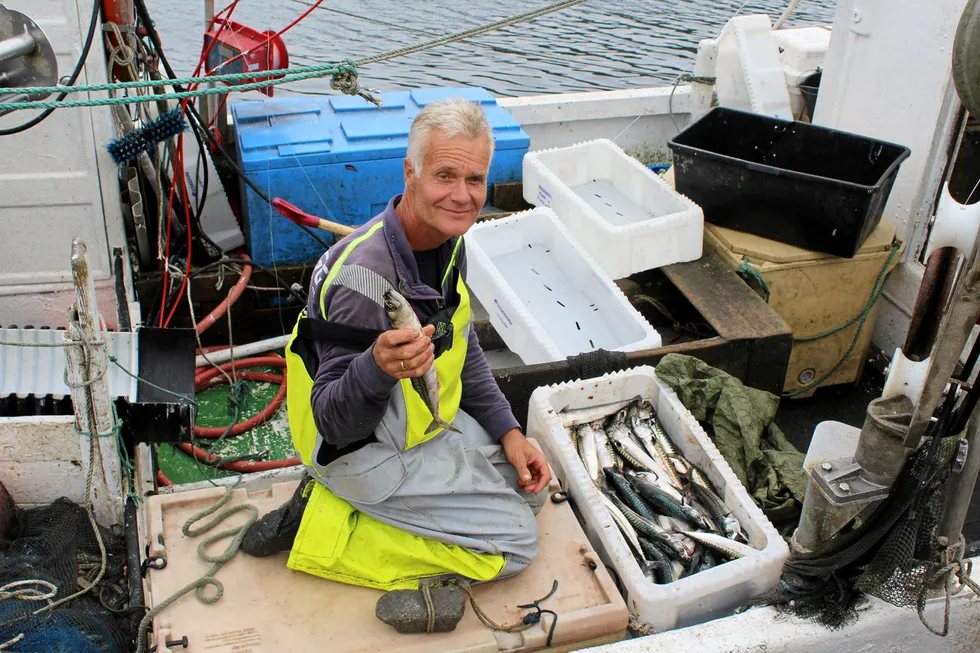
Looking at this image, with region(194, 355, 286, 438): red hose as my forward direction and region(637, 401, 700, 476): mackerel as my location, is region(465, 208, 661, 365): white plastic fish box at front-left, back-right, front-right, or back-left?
front-right

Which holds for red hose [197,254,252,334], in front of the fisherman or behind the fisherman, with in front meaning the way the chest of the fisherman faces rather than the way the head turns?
behind

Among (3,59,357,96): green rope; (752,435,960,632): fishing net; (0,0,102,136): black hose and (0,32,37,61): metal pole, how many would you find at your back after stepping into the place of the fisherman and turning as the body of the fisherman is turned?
3

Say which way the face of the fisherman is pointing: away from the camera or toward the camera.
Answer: toward the camera

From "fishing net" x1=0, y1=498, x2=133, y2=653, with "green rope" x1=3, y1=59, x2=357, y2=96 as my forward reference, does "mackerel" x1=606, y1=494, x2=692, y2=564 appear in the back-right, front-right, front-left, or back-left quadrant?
front-right

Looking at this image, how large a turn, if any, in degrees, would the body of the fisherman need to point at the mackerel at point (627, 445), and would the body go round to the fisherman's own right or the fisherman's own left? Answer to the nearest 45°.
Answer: approximately 90° to the fisherman's own left

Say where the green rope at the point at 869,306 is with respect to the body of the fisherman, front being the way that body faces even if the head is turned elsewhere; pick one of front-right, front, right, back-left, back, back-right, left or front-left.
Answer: left

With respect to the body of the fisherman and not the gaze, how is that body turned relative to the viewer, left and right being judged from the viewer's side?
facing the viewer and to the right of the viewer

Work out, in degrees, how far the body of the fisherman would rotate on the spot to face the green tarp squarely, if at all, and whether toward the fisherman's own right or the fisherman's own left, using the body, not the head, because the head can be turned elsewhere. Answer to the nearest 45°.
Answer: approximately 90° to the fisherman's own left

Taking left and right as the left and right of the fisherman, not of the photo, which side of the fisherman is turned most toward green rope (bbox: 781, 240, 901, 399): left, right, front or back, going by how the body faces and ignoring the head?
left

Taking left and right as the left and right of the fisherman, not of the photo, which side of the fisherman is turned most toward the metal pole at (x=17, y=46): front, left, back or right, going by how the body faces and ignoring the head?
back

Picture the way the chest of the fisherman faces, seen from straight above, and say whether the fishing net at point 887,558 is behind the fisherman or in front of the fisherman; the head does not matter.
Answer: in front

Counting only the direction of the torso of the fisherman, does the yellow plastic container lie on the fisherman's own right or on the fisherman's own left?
on the fisherman's own left

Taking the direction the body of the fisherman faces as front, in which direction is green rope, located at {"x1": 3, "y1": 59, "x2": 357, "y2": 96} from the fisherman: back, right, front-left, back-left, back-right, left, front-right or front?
back

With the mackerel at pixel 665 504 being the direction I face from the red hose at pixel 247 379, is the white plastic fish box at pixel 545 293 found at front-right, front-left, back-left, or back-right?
front-left

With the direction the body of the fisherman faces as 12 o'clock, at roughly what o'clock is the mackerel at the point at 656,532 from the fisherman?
The mackerel is roughly at 10 o'clock from the fisherman.
